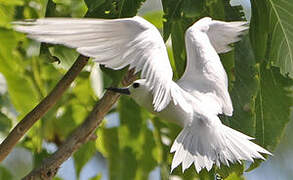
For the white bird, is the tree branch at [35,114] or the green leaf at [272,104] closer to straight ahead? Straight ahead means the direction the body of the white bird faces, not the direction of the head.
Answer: the tree branch

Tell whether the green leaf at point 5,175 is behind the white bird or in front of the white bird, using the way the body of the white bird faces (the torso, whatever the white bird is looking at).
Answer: in front

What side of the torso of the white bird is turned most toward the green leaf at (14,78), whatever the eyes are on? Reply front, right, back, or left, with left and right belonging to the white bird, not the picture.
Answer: front

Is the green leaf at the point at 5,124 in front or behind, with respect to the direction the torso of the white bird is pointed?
in front

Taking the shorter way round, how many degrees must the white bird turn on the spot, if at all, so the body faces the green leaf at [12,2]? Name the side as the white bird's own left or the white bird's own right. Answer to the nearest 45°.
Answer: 0° — it already faces it

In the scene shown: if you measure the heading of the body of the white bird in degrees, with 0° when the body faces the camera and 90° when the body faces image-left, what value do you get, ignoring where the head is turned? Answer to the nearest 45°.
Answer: approximately 135°
